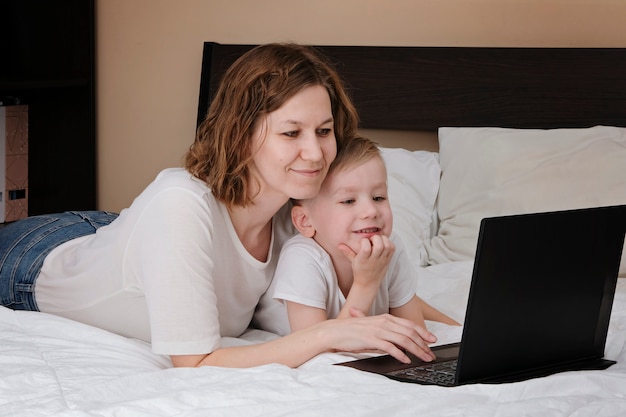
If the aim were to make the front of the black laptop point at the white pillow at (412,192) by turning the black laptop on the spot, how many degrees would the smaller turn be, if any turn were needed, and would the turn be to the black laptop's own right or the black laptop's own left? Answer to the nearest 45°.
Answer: approximately 45° to the black laptop's own right

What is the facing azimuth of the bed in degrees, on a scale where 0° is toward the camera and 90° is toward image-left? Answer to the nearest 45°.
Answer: approximately 0°

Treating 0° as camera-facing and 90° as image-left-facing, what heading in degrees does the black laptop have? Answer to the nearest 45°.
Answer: approximately 135°
